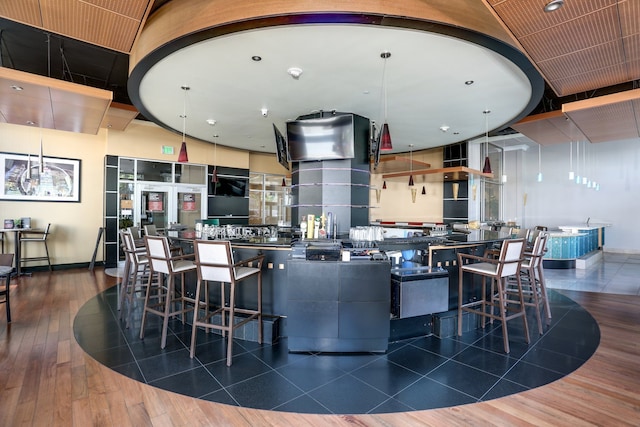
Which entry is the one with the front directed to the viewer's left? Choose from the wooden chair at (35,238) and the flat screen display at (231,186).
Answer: the wooden chair

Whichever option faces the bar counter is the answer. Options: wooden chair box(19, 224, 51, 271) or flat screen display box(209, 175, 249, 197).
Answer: the flat screen display

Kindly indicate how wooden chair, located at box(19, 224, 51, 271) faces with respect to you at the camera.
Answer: facing to the left of the viewer

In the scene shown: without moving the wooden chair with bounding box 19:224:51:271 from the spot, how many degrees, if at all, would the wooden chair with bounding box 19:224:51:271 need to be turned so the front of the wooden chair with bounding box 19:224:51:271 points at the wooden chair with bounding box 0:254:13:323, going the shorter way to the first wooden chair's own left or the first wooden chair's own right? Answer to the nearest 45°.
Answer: approximately 90° to the first wooden chair's own left

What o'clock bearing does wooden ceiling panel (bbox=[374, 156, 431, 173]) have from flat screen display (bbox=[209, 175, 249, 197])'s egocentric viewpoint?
The wooden ceiling panel is roughly at 9 o'clock from the flat screen display.

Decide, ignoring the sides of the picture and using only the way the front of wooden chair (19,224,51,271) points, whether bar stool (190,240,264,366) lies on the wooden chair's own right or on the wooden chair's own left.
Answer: on the wooden chair's own left

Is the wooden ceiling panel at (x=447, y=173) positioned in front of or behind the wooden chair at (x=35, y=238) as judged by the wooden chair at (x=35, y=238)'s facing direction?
behind

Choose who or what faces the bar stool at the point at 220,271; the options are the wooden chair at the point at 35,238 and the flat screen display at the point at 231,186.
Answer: the flat screen display

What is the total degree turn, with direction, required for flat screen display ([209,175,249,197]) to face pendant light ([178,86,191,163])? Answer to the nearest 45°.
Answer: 0° — it already faces it

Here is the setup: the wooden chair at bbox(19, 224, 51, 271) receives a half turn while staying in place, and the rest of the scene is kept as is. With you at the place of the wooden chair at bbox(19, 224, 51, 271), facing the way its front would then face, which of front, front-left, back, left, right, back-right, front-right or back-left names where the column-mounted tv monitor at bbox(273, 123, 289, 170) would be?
front-right

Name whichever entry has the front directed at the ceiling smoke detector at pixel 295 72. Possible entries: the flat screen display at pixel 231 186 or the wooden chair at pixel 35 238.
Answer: the flat screen display

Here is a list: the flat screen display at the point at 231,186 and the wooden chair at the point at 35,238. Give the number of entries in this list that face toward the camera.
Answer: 1
